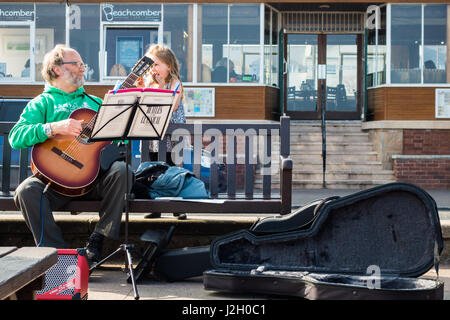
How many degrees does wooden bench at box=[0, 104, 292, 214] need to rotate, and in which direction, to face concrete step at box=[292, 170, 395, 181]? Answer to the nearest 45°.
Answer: approximately 180°

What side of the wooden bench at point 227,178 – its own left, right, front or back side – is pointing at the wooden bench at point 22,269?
front

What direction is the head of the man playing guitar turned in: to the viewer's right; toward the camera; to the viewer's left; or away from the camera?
to the viewer's right

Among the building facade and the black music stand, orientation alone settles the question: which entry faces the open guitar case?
the building facade

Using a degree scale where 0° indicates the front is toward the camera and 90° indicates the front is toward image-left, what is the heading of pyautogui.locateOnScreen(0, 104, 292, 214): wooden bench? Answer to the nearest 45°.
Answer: approximately 0°

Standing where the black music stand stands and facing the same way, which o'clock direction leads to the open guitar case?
The open guitar case is roughly at 5 o'clock from the black music stand.

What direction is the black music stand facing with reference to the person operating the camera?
facing away from the viewer and to the left of the viewer

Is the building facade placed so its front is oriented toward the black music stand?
yes

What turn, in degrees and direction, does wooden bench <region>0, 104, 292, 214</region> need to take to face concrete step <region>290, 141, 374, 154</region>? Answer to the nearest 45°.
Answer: approximately 180°

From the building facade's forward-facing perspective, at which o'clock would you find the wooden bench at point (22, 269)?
The wooden bench is roughly at 12 o'clock from the building facade.

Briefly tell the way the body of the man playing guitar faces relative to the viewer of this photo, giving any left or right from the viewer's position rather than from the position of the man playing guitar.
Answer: facing the viewer and to the right of the viewer

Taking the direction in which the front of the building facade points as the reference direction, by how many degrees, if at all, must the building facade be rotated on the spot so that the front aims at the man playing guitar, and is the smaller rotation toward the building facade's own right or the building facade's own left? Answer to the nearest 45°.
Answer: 0° — it already faces them
